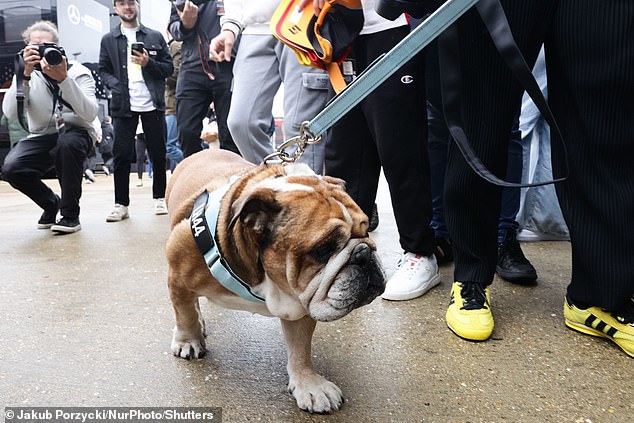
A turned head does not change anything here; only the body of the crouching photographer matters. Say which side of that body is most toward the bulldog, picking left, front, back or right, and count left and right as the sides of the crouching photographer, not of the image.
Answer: front

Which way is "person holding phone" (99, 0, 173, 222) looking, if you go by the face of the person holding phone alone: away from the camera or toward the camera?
toward the camera

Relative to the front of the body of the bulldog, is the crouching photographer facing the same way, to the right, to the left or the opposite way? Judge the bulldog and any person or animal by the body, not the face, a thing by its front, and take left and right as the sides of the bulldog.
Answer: the same way

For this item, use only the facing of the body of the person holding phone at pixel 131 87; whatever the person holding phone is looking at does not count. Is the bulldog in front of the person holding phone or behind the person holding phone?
in front

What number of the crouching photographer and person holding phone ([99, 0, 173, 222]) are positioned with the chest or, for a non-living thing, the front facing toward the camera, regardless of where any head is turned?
2

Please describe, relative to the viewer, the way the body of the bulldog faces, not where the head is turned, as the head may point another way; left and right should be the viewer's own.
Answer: facing the viewer and to the right of the viewer

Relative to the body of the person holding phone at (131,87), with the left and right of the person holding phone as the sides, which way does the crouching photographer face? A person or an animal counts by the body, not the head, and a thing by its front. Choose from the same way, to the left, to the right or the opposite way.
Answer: the same way

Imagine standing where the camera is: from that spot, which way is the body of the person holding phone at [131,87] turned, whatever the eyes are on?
toward the camera

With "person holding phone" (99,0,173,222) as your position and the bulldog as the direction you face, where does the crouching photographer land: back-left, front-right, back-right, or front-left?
front-right

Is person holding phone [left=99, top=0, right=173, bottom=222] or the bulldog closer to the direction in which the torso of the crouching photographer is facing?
the bulldog

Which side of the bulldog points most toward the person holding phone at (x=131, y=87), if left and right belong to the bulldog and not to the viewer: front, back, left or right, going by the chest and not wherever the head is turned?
back

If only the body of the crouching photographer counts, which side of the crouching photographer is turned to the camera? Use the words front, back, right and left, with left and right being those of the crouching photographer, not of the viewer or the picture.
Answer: front

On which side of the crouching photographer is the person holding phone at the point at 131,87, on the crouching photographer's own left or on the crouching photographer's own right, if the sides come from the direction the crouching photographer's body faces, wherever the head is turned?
on the crouching photographer's own left
